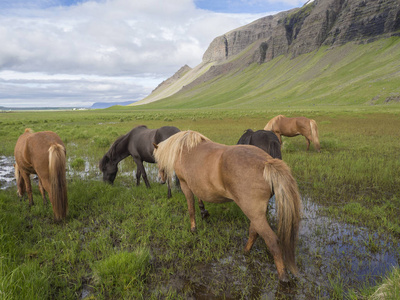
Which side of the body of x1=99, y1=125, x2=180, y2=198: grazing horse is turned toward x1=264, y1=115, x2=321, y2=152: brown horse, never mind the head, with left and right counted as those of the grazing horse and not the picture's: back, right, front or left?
right

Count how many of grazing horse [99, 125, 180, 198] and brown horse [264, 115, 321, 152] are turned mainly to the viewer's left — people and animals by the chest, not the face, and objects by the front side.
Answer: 2

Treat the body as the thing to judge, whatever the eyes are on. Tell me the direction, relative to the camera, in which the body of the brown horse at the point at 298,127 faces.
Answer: to the viewer's left

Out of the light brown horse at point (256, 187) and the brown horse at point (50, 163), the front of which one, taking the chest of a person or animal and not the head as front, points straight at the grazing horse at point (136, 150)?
the light brown horse

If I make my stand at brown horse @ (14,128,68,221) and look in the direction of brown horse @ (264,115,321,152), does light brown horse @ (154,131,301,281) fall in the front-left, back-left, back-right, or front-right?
front-right

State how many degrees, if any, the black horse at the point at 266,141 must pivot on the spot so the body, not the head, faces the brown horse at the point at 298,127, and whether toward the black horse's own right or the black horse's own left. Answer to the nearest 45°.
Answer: approximately 90° to the black horse's own right

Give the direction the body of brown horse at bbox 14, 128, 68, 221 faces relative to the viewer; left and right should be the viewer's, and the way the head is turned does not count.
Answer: facing away from the viewer and to the left of the viewer

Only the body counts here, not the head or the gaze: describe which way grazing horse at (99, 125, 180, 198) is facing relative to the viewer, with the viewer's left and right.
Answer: facing to the left of the viewer

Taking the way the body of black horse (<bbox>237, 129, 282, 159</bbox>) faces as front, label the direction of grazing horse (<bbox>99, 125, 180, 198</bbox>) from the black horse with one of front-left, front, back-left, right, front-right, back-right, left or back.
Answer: front

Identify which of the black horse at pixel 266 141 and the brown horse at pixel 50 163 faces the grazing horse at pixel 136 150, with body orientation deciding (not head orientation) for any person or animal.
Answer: the black horse

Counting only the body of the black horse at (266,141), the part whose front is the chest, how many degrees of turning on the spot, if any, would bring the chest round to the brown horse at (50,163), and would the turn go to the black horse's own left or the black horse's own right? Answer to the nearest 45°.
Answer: approximately 45° to the black horse's own left
